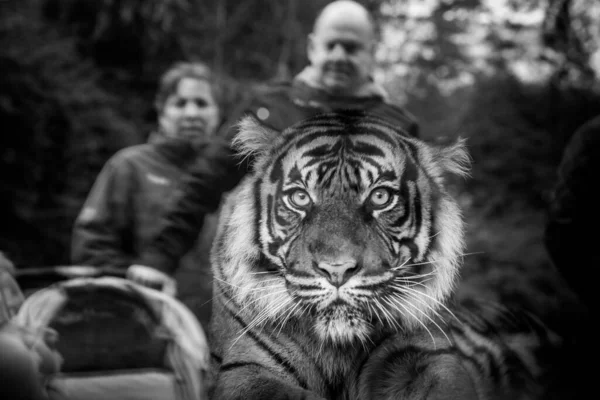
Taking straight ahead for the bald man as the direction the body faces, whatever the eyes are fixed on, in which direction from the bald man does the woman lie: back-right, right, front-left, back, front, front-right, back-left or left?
back-right

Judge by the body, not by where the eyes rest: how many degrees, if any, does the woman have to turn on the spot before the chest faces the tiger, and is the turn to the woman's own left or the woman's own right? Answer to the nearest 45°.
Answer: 0° — they already face it

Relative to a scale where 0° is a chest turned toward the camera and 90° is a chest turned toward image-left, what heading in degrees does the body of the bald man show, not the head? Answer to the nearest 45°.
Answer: approximately 0°
